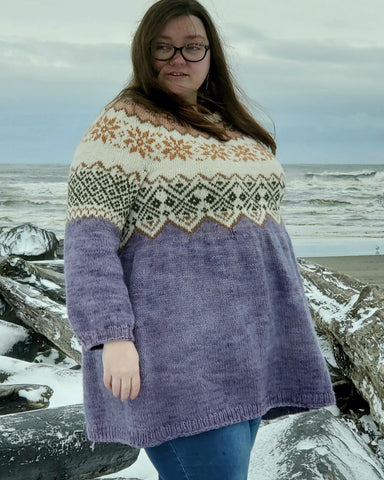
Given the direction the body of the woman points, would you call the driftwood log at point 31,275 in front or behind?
behind

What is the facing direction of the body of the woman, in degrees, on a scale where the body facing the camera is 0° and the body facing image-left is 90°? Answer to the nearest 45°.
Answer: approximately 315°

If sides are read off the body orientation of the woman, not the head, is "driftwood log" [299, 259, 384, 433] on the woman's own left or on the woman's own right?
on the woman's own left

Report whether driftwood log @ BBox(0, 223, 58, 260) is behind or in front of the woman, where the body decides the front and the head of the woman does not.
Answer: behind
